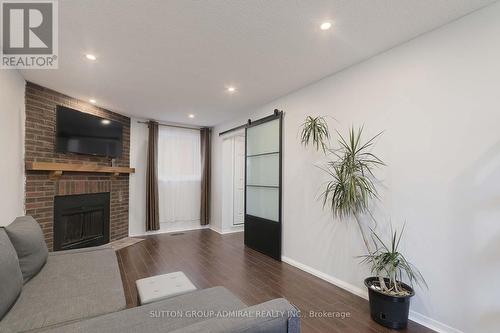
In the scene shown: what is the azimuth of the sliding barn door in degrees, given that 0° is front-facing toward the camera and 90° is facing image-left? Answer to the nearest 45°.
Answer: approximately 45°

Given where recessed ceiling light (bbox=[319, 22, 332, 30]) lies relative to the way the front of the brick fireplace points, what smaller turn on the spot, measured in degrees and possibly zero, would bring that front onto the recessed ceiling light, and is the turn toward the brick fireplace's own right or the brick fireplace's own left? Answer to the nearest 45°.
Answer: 0° — it already faces it

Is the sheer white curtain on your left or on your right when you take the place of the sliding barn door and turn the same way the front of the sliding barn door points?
on your right

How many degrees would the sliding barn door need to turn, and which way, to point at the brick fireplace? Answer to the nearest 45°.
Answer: approximately 45° to its right

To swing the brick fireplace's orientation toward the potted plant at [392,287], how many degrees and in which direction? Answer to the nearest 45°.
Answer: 0° — it already faces it

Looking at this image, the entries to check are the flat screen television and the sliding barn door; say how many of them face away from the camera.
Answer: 0

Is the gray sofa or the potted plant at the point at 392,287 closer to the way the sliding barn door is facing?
the gray sofa

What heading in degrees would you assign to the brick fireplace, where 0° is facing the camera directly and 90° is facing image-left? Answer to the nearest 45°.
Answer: approximately 315°

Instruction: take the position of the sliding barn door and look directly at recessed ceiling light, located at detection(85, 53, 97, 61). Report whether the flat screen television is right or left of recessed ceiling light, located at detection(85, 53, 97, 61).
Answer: right

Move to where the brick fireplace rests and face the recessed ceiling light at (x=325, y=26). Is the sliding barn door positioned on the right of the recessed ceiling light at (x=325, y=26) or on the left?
left

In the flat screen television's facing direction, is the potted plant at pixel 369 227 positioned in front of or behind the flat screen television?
in front
